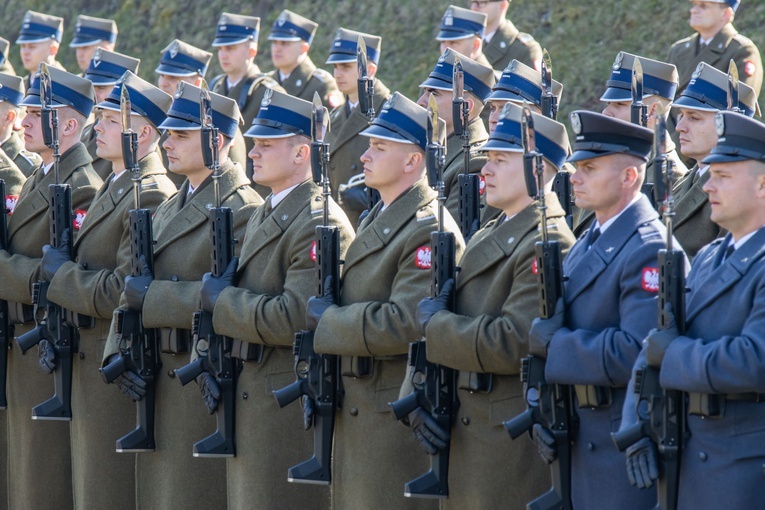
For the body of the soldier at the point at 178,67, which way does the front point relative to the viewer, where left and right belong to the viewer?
facing the viewer and to the left of the viewer

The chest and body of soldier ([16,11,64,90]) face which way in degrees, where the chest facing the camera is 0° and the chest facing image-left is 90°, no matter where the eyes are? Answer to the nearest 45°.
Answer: approximately 45°

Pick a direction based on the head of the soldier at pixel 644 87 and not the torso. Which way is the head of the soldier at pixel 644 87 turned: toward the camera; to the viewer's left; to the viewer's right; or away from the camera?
to the viewer's left

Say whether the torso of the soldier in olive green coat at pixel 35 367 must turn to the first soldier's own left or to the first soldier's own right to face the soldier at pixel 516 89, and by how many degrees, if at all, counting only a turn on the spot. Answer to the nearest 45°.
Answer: approximately 135° to the first soldier's own left

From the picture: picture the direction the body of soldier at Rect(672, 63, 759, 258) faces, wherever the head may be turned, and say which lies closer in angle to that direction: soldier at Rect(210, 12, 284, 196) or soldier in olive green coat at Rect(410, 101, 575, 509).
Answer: the soldier in olive green coat
